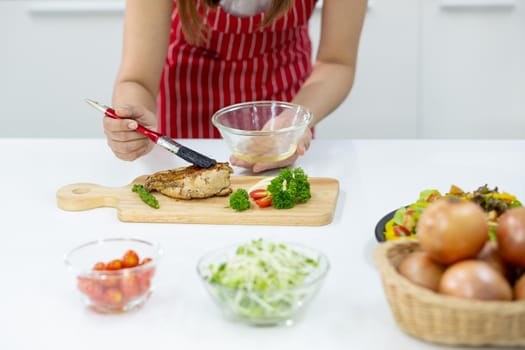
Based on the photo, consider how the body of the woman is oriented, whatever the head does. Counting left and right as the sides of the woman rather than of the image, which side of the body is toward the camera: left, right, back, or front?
front

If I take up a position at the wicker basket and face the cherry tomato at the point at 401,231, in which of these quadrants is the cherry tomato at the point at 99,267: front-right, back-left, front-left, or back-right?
front-left

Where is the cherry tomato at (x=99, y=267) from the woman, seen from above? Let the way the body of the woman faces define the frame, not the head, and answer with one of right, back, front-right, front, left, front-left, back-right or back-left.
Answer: front

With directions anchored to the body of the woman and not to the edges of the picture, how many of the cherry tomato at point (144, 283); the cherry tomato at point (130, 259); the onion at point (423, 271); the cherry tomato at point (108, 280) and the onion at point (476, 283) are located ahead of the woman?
5

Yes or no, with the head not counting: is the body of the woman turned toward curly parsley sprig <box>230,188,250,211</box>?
yes

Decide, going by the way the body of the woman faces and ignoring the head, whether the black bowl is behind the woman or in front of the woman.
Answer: in front

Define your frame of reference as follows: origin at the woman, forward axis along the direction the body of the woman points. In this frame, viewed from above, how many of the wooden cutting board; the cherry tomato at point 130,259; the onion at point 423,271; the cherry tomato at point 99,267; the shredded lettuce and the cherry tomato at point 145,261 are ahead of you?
6

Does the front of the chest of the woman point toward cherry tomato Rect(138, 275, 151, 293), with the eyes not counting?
yes

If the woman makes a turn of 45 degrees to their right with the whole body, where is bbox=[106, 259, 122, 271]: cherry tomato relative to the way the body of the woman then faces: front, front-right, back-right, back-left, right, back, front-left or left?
front-left

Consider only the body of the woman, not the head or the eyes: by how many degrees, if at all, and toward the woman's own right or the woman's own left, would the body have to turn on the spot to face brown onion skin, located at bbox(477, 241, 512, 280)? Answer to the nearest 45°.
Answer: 0° — they already face it

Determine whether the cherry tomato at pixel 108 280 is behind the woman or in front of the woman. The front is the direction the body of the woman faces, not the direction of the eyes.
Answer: in front

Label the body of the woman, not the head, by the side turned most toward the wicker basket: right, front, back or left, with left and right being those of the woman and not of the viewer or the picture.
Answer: front

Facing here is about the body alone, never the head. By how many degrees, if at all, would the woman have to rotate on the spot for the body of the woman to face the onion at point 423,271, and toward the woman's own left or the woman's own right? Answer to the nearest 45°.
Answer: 0° — they already face it

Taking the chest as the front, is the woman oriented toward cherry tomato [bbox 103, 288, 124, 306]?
yes

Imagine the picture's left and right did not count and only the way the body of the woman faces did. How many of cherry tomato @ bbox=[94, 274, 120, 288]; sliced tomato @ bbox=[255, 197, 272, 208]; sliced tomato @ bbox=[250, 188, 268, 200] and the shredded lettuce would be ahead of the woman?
4

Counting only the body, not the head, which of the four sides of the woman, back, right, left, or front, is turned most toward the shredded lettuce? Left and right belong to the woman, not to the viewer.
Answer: front

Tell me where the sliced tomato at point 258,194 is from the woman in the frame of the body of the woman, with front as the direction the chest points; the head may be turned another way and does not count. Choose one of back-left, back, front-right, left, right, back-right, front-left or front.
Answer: front

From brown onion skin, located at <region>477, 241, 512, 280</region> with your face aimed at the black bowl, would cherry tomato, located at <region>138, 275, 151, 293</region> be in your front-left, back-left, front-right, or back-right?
front-left

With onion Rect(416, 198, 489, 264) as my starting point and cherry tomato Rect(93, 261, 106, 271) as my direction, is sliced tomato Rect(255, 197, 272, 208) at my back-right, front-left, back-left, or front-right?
front-right

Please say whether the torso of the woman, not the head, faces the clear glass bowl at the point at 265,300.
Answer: yes
